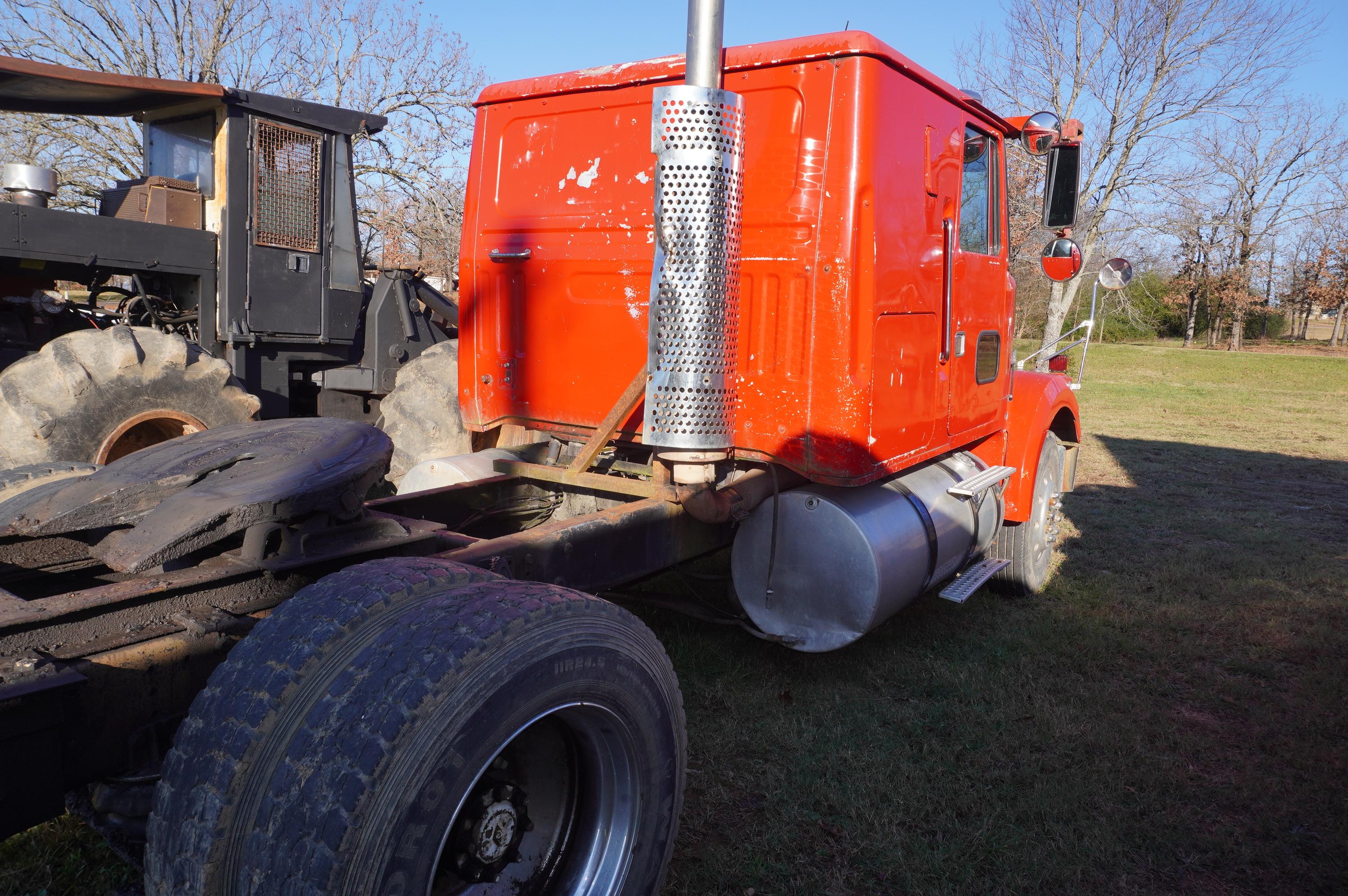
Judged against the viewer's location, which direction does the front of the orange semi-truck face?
facing away from the viewer and to the right of the viewer

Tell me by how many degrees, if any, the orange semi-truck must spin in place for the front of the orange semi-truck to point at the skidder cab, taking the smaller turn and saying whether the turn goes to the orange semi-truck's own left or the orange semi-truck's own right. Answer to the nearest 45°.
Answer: approximately 90° to the orange semi-truck's own left
